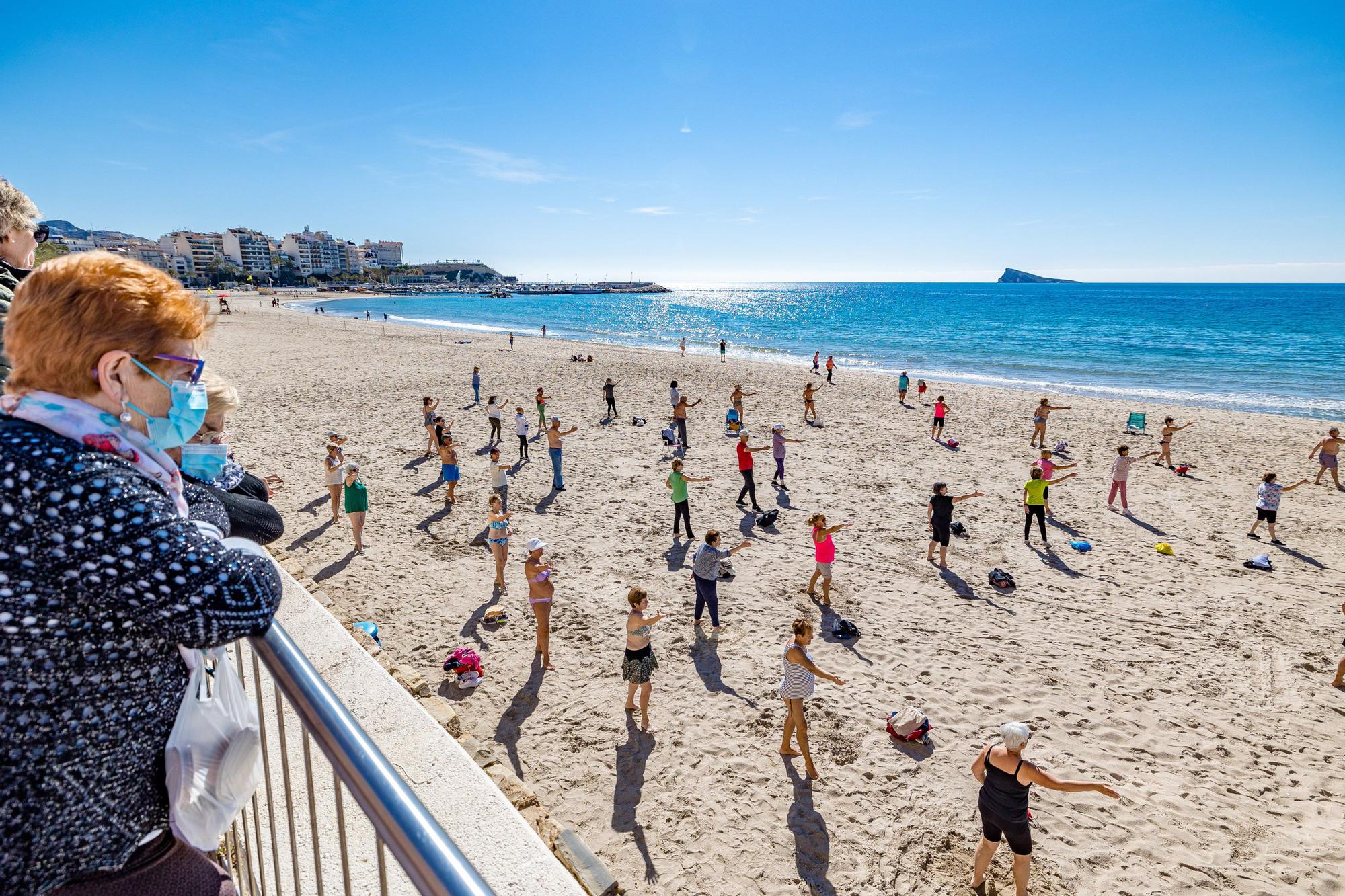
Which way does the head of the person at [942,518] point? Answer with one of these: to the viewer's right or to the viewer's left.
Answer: to the viewer's right

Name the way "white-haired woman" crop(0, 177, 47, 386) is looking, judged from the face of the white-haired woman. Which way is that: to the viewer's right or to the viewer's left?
to the viewer's right

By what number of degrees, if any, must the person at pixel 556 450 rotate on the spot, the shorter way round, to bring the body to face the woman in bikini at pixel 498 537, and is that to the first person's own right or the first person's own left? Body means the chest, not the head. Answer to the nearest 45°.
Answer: approximately 90° to the first person's own right

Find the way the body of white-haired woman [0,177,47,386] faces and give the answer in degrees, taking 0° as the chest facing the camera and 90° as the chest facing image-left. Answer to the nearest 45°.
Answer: approximately 270°

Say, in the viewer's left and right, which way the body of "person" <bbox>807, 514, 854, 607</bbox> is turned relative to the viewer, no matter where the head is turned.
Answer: facing to the right of the viewer

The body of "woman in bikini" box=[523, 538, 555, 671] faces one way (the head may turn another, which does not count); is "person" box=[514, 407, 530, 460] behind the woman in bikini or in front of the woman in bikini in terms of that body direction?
behind
